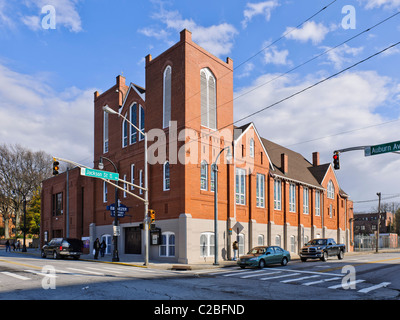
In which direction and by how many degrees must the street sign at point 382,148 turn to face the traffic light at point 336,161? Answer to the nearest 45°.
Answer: approximately 90° to its right

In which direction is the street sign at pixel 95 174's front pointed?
toward the camera

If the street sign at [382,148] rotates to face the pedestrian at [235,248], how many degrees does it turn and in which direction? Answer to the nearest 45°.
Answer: approximately 90° to its right

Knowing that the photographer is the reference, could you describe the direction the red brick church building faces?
facing the viewer and to the left of the viewer

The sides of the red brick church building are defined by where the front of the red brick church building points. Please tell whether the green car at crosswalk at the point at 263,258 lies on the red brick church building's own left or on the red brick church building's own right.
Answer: on the red brick church building's own left

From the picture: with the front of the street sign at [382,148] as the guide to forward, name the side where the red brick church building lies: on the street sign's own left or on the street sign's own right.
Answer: on the street sign's own right
